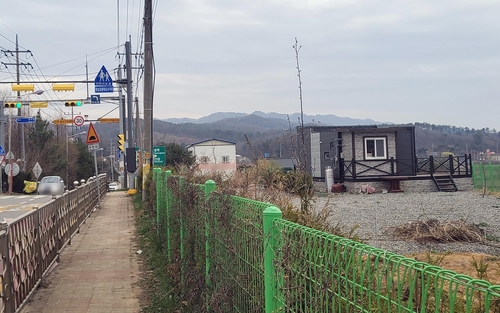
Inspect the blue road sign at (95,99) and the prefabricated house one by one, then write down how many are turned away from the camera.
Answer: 0

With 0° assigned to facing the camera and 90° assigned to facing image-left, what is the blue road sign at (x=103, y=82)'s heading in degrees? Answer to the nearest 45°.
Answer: approximately 0°

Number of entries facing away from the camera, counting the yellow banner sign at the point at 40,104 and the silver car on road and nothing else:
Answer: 1

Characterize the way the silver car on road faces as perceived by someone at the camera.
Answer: facing away from the viewer

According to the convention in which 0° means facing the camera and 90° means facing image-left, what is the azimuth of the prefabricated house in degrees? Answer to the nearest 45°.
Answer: approximately 0°
